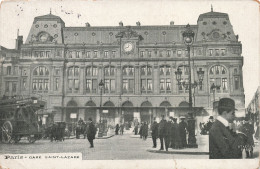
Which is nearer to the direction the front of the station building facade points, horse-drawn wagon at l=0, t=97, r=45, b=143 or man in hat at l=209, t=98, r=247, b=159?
the man in hat

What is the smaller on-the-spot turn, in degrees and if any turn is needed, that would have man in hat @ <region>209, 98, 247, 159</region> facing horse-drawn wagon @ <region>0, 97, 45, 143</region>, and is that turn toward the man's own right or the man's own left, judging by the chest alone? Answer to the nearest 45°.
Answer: approximately 135° to the man's own left

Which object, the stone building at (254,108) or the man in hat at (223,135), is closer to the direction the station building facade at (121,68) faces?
the man in hat

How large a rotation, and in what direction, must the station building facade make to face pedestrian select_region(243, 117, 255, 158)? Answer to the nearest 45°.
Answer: approximately 45° to its left

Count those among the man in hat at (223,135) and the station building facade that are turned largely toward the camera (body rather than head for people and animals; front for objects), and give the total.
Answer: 1
